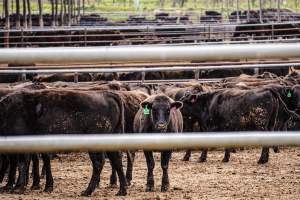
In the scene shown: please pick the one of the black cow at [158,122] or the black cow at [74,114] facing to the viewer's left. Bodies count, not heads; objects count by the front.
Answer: the black cow at [74,114]

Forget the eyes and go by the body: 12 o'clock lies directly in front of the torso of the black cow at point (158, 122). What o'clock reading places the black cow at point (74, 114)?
the black cow at point (74, 114) is roughly at 2 o'clock from the black cow at point (158, 122).

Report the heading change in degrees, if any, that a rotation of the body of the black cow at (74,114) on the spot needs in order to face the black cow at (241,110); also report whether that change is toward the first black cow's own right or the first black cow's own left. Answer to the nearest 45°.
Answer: approximately 135° to the first black cow's own right

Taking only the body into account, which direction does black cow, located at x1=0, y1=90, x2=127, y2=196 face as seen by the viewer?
to the viewer's left

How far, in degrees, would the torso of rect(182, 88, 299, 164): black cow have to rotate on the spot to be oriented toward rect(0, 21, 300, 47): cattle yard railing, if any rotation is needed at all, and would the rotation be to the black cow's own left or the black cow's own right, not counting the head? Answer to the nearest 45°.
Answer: approximately 90° to the black cow's own right

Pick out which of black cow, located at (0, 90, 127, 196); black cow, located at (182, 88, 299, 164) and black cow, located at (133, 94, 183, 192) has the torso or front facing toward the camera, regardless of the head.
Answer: black cow, located at (133, 94, 183, 192)

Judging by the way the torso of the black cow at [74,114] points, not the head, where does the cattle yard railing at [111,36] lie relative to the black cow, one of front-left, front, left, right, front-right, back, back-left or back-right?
right

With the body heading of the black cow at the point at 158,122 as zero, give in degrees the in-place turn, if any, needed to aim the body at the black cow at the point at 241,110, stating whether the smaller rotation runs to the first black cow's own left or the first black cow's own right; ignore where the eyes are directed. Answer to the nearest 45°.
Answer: approximately 135° to the first black cow's own left

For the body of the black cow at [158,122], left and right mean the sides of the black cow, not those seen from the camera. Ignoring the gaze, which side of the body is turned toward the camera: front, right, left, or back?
front
